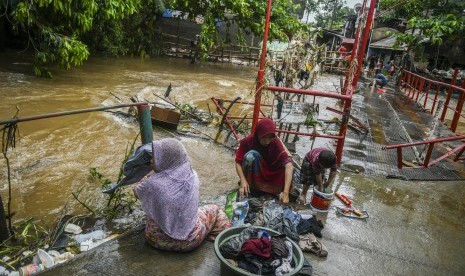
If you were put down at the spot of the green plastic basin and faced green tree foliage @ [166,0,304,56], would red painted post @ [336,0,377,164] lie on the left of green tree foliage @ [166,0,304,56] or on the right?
right

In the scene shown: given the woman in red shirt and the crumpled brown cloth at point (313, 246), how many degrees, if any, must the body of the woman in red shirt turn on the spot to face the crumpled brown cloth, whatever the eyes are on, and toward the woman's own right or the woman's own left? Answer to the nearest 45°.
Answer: approximately 45° to the woman's own left

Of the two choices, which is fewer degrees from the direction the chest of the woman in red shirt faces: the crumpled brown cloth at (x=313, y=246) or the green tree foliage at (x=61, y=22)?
the crumpled brown cloth

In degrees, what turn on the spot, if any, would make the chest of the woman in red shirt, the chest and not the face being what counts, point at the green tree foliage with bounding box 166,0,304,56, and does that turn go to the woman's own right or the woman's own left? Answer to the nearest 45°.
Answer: approximately 180°

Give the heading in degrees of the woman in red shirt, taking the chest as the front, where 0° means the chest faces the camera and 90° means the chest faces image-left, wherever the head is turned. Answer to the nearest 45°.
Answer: approximately 0°

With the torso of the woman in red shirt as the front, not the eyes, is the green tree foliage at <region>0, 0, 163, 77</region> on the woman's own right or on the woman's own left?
on the woman's own right

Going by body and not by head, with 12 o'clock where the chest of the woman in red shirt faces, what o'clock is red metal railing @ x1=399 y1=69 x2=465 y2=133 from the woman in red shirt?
The red metal railing is roughly at 7 o'clock from the woman in red shirt.

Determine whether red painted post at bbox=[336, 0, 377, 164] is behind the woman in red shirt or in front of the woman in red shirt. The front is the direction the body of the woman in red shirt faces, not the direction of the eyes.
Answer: behind

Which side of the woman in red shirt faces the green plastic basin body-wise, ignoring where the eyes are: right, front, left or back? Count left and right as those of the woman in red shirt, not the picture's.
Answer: front
